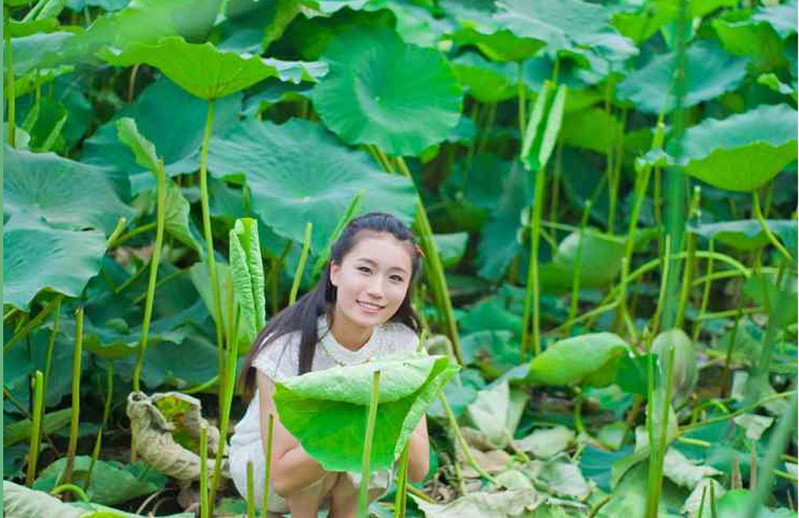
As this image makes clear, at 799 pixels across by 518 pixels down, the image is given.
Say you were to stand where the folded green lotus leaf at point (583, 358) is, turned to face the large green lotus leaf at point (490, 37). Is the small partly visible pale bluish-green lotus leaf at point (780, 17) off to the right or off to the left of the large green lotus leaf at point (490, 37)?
right

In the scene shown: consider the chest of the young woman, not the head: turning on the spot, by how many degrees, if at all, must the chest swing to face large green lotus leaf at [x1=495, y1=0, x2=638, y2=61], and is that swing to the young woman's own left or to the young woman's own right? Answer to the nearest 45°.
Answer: approximately 135° to the young woman's own left

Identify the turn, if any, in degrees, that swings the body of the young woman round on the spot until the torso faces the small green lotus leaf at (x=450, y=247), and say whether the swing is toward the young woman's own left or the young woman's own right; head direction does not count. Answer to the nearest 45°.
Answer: approximately 135° to the young woman's own left

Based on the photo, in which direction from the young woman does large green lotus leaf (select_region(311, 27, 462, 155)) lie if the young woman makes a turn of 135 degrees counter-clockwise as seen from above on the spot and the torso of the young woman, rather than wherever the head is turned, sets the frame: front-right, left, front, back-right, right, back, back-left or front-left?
front

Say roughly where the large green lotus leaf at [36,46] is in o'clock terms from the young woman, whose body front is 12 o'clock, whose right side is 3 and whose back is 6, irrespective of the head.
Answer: The large green lotus leaf is roughly at 6 o'clock from the young woman.

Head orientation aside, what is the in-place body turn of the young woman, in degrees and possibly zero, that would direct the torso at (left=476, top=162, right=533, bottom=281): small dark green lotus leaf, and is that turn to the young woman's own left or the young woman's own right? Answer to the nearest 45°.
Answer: approximately 135° to the young woman's own left

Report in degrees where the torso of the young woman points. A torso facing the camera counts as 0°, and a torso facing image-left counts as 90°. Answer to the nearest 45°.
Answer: approximately 315°

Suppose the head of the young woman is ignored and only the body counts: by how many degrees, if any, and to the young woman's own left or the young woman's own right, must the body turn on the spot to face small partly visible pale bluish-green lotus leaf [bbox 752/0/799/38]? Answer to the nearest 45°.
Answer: approximately 90° to the young woman's own left

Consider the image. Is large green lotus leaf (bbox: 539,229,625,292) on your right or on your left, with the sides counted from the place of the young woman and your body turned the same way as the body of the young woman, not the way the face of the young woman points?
on your left

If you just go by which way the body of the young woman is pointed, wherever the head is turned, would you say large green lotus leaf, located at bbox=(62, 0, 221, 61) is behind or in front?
behind
